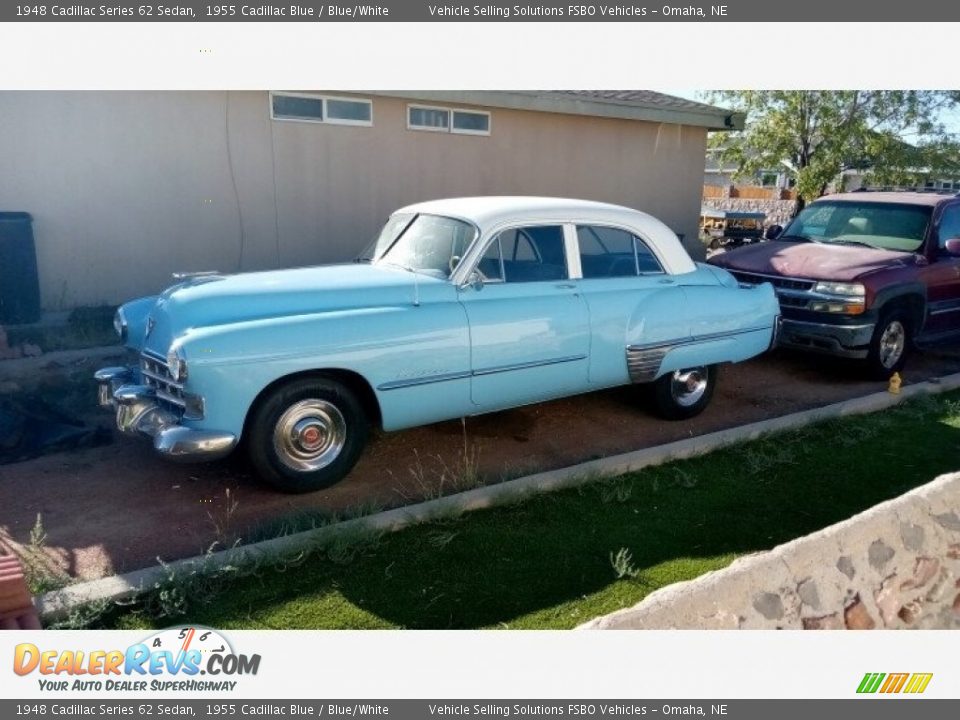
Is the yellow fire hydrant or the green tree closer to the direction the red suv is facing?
the yellow fire hydrant

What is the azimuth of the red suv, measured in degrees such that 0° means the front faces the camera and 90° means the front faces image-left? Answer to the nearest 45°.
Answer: approximately 45°

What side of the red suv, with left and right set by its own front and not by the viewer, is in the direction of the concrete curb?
front

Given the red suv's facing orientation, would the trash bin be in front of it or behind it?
in front

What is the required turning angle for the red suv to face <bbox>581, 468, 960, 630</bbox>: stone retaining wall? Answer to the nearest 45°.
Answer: approximately 45° to its left

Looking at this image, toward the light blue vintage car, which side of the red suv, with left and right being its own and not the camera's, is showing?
front

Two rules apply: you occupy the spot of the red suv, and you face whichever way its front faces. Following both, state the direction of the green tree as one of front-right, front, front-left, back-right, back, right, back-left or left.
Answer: back-right

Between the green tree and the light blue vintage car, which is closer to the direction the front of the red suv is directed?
the light blue vintage car

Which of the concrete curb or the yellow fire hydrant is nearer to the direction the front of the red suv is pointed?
the concrete curb

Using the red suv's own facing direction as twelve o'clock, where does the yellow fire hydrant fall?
The yellow fire hydrant is roughly at 10 o'clock from the red suv.
